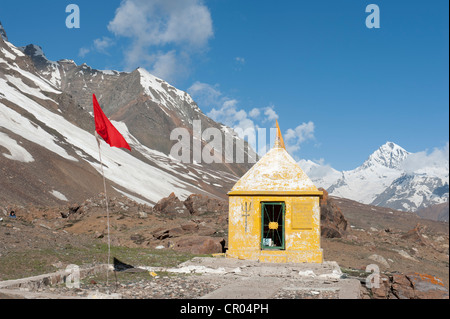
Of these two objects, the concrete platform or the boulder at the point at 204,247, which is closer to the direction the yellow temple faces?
the concrete platform

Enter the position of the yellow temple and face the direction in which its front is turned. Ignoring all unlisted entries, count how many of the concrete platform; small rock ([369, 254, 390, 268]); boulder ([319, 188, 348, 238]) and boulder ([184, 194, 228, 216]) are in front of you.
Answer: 1

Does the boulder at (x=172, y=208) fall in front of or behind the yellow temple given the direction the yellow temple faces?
behind

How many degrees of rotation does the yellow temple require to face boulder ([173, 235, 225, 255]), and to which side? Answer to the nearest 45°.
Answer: approximately 135° to its right

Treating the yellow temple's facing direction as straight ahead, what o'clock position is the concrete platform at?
The concrete platform is roughly at 12 o'clock from the yellow temple.

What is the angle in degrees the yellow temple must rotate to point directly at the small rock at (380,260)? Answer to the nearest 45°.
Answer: approximately 135° to its left

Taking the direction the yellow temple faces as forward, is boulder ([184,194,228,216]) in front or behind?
behind

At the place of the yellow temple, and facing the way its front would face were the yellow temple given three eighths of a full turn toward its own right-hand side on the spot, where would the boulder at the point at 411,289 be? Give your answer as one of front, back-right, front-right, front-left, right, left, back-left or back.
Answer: back

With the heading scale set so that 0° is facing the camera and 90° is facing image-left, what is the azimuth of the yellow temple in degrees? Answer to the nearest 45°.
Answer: approximately 0°

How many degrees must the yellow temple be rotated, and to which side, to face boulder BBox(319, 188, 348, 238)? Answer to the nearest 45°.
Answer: approximately 180°
